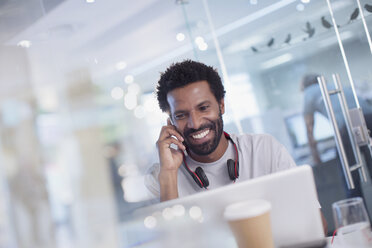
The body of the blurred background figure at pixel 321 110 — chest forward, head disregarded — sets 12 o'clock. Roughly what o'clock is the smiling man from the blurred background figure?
The smiling man is roughly at 10 o'clock from the blurred background figure.

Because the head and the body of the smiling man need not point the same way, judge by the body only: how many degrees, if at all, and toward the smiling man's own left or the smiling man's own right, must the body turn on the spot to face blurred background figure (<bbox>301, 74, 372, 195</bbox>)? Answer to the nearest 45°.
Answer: approximately 135° to the smiling man's own left

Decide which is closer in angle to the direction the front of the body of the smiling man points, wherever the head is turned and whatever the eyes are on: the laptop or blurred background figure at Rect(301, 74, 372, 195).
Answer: the laptop

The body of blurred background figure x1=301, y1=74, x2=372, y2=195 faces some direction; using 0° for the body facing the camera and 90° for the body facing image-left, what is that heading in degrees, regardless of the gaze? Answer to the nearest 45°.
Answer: approximately 90°

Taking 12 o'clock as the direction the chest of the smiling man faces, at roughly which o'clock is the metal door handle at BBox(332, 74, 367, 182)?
The metal door handle is roughly at 8 o'clock from the smiling man.

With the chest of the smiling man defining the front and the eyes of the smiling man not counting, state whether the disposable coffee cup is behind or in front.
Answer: in front

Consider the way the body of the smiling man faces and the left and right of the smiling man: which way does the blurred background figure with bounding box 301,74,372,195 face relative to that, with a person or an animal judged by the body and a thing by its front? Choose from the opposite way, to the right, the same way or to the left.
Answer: to the right

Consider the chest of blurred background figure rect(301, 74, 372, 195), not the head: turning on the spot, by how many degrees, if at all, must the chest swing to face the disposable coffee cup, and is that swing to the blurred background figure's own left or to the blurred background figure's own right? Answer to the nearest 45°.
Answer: approximately 90° to the blurred background figure's own left

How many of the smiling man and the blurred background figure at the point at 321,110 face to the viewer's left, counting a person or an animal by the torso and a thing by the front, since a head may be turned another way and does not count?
1

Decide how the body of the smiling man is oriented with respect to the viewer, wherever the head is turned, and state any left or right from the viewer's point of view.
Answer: facing the viewer

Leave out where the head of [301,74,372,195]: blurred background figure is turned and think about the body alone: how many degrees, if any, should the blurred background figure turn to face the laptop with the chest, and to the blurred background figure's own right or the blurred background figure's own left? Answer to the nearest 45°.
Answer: approximately 90° to the blurred background figure's own left

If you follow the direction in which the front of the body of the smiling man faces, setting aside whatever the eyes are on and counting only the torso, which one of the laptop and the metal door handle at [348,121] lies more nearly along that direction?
the laptop
